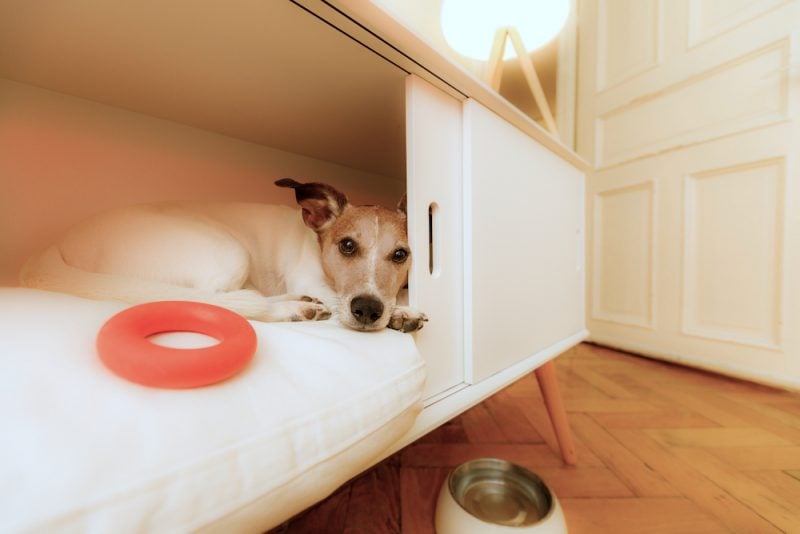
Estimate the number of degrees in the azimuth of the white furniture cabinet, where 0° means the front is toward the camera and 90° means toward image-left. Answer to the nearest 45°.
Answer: approximately 315°
